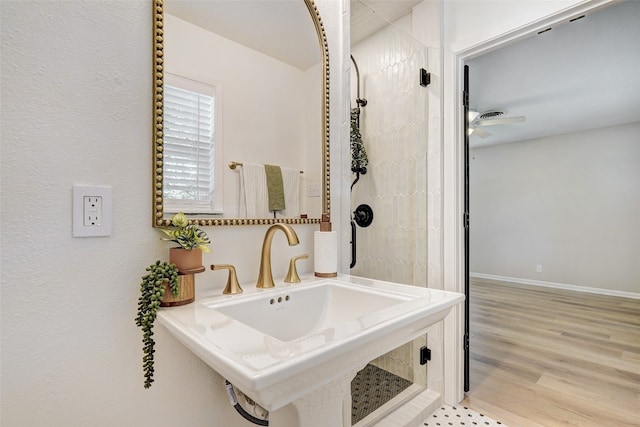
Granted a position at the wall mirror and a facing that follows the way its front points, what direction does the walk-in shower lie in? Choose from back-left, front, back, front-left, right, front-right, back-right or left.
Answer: left

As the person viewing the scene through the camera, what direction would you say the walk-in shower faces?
facing the viewer and to the right of the viewer

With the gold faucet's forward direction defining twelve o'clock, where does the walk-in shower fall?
The walk-in shower is roughly at 9 o'clock from the gold faucet.

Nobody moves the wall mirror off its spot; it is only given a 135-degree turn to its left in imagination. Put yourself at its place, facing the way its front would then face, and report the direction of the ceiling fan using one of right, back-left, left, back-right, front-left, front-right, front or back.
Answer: front-right

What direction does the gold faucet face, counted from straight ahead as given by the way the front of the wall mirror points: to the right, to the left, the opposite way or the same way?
the same way

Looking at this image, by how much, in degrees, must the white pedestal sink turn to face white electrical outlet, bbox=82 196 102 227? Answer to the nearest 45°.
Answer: approximately 135° to its right

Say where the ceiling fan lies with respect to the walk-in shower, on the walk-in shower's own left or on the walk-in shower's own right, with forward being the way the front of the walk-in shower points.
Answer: on the walk-in shower's own left

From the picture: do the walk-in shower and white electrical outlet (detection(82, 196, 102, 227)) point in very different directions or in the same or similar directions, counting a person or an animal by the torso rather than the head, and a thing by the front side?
same or similar directions

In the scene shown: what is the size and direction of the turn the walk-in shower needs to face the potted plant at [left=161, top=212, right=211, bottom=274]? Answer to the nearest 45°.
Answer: approximately 90° to its right

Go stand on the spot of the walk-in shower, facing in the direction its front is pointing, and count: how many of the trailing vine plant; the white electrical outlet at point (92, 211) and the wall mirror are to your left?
0

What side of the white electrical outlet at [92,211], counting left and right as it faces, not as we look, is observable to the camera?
front

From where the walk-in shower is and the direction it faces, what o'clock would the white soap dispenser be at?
The white soap dispenser is roughly at 2 o'clock from the walk-in shower.

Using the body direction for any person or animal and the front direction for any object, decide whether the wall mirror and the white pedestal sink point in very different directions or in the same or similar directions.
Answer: same or similar directions

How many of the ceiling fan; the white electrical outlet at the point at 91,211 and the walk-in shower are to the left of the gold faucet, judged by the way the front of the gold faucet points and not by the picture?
2
